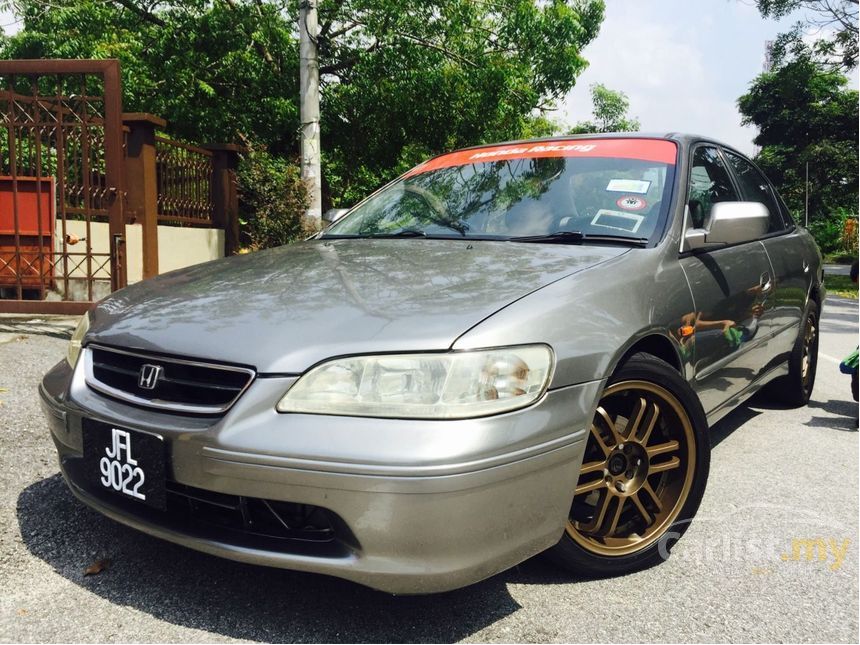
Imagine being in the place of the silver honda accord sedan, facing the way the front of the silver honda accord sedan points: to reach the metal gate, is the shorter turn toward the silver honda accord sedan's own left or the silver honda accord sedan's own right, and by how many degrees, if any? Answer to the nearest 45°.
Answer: approximately 90° to the silver honda accord sedan's own right

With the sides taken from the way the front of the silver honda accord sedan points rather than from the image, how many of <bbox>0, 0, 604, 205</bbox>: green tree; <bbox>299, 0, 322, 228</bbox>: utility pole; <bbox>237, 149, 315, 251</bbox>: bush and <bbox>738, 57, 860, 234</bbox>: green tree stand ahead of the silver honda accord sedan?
0

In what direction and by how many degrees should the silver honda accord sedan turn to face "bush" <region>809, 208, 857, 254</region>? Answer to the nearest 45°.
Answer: approximately 180°

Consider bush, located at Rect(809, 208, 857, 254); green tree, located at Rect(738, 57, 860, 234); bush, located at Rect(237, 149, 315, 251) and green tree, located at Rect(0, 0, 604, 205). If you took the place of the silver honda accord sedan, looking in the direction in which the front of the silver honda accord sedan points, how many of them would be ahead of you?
0

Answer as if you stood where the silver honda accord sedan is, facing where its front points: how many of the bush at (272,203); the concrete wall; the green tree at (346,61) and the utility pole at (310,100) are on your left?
0

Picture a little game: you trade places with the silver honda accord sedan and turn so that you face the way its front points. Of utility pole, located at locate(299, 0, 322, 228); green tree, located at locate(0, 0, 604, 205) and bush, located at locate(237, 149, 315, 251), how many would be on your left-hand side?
0

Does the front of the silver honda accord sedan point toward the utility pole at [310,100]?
no

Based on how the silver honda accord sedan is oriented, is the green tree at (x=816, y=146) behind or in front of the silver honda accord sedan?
behind

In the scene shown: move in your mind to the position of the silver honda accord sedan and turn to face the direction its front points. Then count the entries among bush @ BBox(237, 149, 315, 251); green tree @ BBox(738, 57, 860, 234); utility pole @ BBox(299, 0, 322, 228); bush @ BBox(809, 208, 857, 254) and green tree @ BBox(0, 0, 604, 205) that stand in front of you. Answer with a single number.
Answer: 0

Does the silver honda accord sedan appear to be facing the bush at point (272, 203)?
no

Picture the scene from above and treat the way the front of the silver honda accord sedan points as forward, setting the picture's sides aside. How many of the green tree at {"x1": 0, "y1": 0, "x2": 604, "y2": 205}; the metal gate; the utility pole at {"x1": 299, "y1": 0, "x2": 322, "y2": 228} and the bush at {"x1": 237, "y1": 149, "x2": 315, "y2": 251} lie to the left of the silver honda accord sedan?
0

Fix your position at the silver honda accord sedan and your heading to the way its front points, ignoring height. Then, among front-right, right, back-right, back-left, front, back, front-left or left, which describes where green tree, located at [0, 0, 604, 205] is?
back-right
